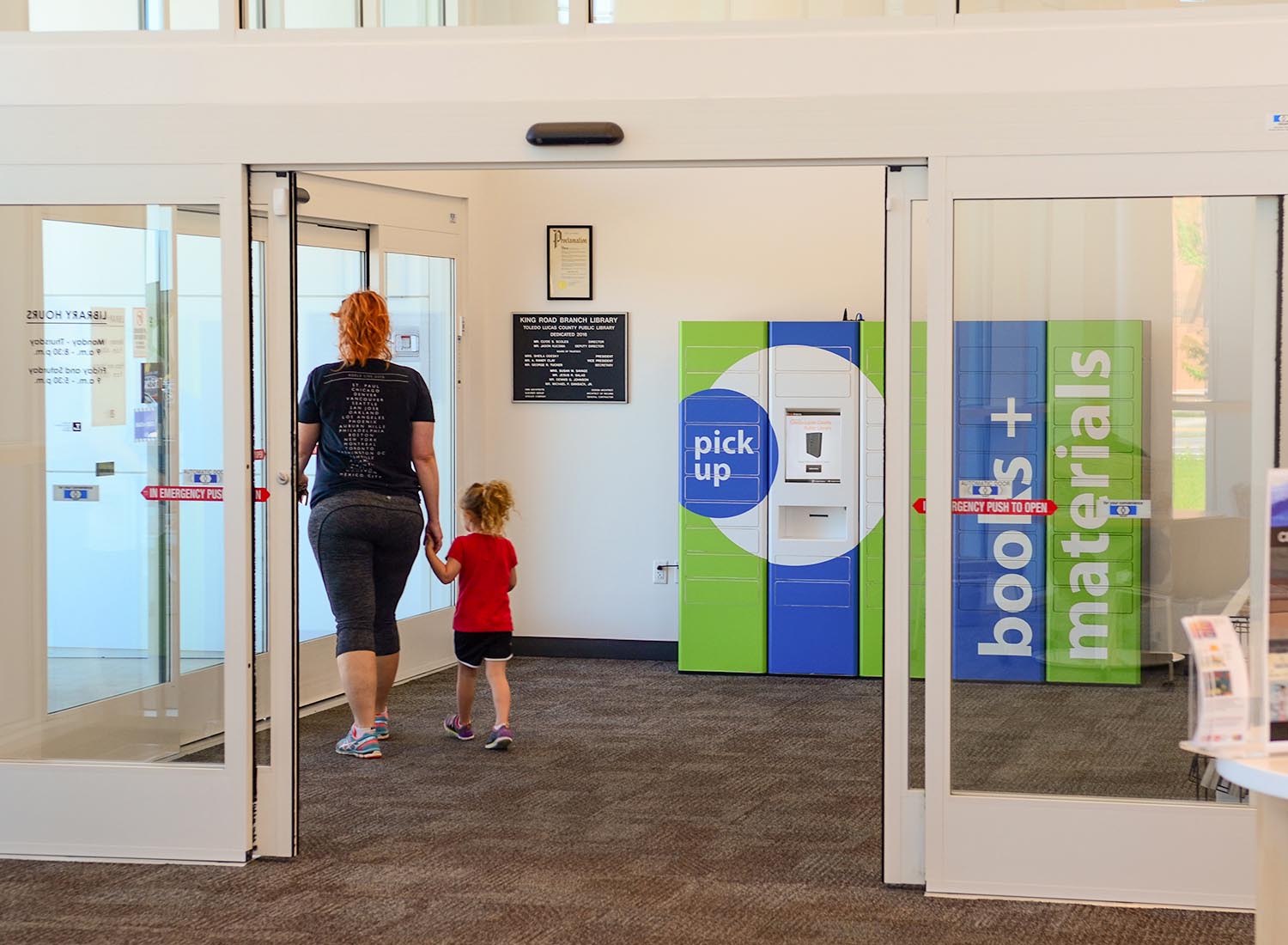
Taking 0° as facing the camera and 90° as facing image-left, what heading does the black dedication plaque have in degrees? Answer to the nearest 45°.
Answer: approximately 0°

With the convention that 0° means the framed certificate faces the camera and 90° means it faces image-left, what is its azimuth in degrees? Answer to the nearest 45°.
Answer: approximately 0°

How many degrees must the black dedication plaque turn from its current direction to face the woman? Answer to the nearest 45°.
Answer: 0° — it already faces them

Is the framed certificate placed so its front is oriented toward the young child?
yes

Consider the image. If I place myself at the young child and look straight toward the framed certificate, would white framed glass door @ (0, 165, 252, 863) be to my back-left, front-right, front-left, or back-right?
back-left

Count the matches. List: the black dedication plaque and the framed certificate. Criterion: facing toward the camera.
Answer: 2
